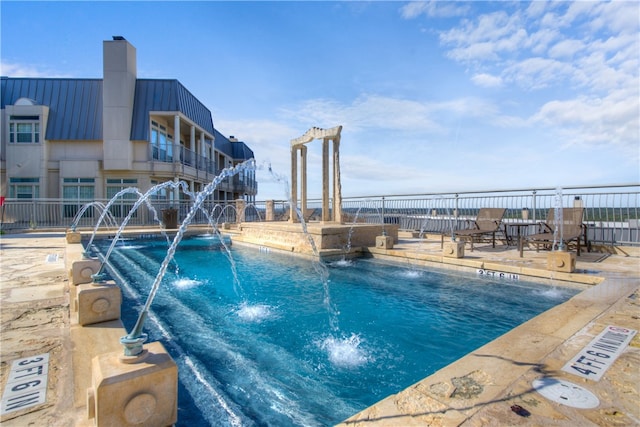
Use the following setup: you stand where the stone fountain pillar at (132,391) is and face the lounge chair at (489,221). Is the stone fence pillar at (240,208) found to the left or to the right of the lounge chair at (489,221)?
left

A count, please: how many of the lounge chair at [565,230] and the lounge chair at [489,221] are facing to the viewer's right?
0

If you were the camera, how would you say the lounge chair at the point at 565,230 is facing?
facing the viewer and to the left of the viewer

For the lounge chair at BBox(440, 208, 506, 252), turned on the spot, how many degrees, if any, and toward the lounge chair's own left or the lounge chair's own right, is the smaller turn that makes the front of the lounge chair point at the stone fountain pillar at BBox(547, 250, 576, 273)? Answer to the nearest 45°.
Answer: approximately 45° to the lounge chair's own left

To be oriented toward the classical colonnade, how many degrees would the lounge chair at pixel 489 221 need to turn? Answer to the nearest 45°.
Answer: approximately 45° to its right

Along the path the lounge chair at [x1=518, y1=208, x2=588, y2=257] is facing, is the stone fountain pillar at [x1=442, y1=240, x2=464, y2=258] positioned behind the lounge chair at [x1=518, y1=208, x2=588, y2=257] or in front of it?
in front

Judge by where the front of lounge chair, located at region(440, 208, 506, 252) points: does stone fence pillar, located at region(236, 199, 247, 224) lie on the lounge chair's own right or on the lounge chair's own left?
on the lounge chair's own right

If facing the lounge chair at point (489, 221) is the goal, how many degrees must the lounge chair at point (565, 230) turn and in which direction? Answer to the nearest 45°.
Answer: approximately 90° to its right

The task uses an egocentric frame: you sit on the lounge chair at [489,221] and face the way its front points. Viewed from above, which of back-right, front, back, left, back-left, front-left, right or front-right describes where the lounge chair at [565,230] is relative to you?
left

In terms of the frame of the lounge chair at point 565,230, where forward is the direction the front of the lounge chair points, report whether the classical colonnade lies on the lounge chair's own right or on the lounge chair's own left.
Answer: on the lounge chair's own right
